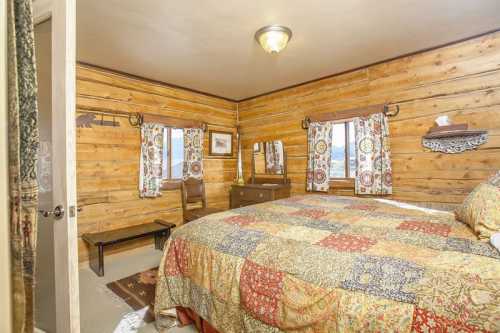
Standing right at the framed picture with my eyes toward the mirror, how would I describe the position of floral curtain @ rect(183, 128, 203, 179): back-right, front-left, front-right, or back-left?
back-right

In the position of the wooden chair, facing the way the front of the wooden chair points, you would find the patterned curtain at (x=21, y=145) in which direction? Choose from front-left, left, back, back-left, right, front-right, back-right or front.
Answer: front-right

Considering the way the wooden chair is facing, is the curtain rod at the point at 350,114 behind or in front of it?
in front

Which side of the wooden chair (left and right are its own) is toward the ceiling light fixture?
front

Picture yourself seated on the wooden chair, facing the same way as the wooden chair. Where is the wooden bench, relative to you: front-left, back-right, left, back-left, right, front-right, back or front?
right

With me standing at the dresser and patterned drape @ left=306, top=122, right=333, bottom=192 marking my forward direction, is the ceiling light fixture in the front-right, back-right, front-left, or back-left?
front-right

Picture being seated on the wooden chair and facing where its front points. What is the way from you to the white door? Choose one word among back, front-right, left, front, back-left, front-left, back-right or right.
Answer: front-right

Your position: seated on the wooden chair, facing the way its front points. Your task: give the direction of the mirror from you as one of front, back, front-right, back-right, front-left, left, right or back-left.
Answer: front-left

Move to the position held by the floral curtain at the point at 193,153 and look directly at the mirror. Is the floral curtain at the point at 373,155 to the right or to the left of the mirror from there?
right

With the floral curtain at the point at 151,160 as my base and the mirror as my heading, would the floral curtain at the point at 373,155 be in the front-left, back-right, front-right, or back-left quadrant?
front-right

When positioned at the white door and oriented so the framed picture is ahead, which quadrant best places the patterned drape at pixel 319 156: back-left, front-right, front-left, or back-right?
front-right

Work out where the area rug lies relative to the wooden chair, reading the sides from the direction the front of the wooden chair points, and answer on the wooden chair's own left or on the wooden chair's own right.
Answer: on the wooden chair's own right

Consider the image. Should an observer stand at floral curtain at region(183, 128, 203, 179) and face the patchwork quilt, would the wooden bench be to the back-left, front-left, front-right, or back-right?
front-right

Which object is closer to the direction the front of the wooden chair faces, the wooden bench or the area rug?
the area rug

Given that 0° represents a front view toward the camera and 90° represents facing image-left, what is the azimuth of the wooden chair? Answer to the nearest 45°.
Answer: approximately 315°
